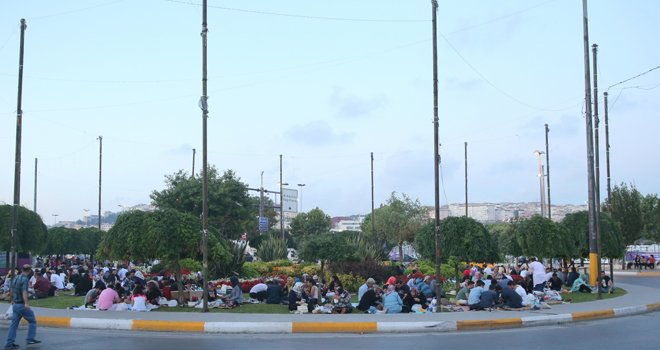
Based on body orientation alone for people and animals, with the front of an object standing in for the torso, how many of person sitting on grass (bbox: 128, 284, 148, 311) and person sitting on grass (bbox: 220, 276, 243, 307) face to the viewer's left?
1

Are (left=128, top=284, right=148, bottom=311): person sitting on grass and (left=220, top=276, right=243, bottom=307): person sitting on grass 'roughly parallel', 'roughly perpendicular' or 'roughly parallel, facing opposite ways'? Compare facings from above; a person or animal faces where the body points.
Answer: roughly perpendicular

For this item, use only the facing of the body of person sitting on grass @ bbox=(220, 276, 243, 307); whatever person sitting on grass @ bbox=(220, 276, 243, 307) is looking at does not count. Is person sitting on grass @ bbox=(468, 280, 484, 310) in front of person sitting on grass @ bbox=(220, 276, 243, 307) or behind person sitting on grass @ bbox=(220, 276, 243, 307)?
behind

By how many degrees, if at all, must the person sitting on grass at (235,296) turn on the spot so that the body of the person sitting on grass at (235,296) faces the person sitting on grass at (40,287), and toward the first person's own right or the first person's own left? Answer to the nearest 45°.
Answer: approximately 45° to the first person's own right

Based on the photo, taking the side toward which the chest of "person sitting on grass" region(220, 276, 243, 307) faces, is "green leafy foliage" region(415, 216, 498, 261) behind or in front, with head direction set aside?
behind

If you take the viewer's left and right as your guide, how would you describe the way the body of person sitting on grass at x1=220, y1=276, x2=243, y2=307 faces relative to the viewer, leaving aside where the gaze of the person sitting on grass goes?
facing to the left of the viewer

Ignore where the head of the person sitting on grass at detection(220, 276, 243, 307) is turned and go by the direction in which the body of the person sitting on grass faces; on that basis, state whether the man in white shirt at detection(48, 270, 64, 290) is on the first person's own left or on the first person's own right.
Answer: on the first person's own right

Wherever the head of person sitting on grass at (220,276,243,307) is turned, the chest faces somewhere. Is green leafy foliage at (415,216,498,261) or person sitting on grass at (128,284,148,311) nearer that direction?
the person sitting on grass
